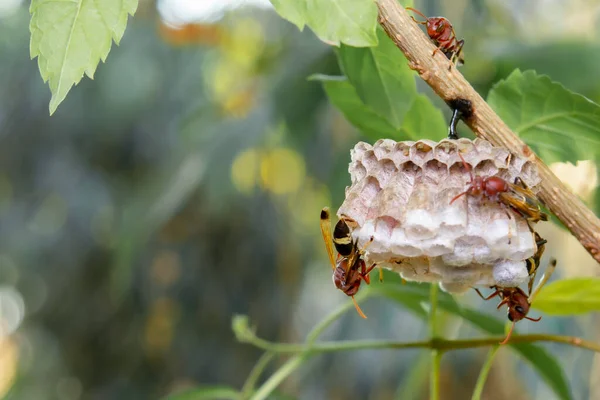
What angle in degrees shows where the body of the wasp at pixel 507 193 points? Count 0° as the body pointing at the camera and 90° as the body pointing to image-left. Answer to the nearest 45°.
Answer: approximately 90°
